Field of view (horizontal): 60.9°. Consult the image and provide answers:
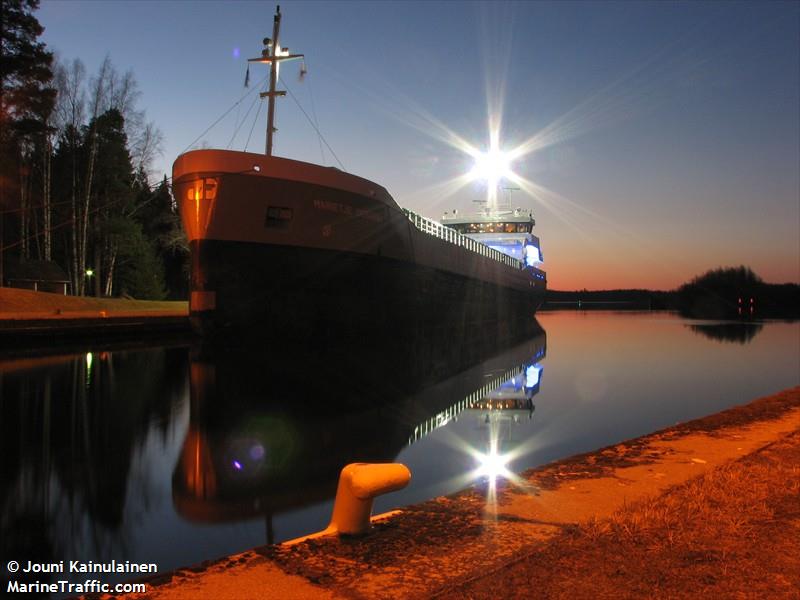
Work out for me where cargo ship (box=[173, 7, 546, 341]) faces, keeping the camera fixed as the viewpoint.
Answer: facing the viewer and to the left of the viewer

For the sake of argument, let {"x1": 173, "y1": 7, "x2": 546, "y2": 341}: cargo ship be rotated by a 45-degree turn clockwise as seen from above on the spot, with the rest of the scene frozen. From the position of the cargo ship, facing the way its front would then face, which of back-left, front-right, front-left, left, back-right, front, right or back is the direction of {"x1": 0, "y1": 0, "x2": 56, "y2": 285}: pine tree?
front-right

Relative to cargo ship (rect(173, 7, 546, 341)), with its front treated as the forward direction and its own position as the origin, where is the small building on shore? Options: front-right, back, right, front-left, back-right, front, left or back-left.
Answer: right
